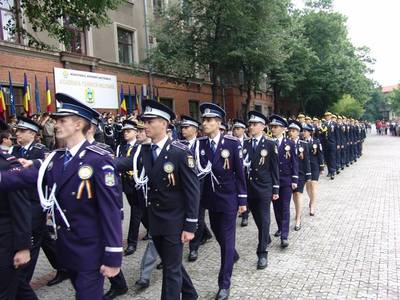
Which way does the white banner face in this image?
toward the camera

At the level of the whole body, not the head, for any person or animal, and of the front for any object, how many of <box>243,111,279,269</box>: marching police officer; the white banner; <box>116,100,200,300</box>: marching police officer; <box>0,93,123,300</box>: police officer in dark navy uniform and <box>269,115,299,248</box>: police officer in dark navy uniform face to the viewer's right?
0

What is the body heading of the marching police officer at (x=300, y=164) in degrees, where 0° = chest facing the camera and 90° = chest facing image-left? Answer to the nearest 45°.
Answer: approximately 45°

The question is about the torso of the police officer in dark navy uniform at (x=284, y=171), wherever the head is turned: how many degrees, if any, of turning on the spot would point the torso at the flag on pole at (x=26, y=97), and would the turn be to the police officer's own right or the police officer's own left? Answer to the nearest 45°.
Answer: approximately 90° to the police officer's own right

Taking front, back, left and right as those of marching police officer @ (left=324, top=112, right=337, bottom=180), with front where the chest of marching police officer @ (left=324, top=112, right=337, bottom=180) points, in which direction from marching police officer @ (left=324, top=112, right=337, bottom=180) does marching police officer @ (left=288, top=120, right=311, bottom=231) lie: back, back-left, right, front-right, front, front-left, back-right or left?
front-left

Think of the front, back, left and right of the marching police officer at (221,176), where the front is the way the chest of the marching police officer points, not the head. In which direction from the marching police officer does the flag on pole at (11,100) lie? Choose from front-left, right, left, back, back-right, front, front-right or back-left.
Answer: right

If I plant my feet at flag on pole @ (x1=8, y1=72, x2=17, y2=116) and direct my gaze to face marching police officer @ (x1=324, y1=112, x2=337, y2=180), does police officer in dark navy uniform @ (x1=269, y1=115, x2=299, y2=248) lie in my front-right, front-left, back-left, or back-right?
front-right

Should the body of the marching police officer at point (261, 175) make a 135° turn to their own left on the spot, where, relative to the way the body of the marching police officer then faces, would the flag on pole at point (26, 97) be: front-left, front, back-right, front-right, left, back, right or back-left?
back-left

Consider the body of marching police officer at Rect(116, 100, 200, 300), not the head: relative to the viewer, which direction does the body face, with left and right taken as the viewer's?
facing the viewer and to the left of the viewer

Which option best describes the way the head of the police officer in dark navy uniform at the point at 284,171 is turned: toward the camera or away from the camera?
toward the camera

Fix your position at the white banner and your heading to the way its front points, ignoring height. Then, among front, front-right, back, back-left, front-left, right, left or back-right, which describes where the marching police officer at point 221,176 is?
front

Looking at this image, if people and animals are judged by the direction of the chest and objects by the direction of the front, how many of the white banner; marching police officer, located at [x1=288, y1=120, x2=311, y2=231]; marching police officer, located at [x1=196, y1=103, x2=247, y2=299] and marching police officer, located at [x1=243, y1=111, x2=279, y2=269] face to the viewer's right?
0

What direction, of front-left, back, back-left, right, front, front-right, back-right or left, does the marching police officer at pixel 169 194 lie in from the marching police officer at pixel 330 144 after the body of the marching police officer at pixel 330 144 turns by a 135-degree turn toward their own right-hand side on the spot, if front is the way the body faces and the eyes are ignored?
back

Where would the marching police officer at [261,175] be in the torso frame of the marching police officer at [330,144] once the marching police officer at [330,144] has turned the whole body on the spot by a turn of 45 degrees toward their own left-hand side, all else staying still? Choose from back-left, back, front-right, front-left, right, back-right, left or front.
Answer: front
